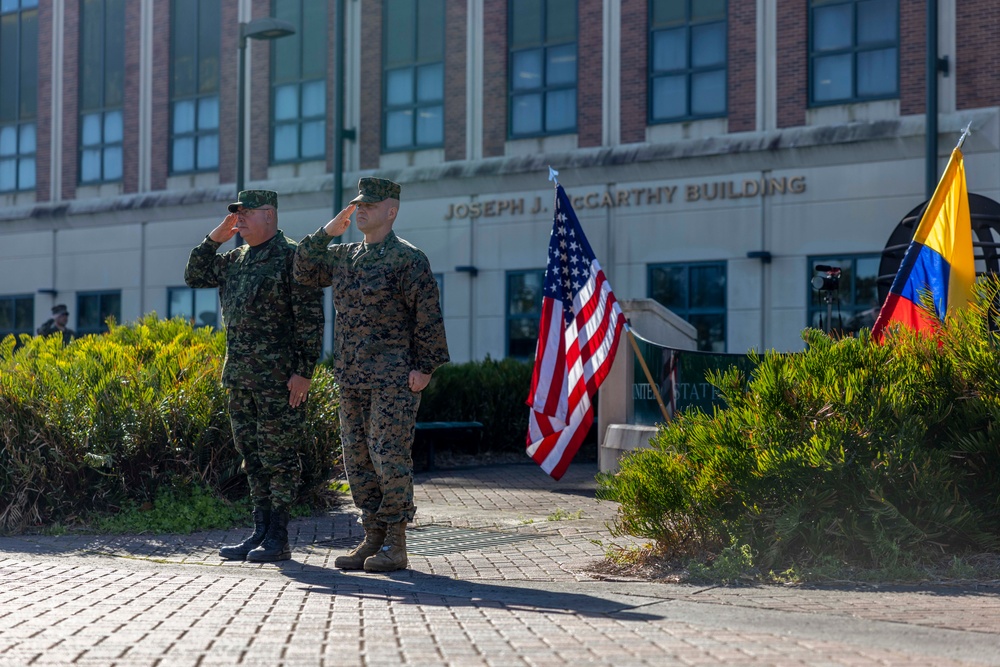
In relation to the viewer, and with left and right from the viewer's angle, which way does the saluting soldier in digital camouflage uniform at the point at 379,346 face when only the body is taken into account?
facing the viewer and to the left of the viewer

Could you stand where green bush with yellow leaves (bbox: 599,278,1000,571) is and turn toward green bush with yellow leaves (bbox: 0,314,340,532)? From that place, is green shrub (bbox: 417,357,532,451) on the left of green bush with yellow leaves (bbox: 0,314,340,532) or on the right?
right

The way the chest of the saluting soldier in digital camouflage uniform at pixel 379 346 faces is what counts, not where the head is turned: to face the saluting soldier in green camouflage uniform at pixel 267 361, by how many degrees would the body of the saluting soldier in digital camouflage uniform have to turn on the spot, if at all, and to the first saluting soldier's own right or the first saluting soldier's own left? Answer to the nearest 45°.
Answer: approximately 90° to the first saluting soldier's own right

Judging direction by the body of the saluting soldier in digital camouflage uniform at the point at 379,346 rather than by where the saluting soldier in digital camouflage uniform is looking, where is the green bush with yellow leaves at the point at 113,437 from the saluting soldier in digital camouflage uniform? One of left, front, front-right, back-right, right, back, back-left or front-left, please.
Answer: right

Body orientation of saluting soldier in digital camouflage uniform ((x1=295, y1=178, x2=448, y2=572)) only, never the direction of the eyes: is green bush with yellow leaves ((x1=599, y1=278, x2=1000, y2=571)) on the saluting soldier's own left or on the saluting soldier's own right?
on the saluting soldier's own left

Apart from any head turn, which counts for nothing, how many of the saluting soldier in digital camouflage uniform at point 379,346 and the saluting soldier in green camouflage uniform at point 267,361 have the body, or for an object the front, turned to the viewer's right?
0

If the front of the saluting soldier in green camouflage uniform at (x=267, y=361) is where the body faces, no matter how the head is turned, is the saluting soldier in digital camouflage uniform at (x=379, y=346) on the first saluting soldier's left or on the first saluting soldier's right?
on the first saluting soldier's left
